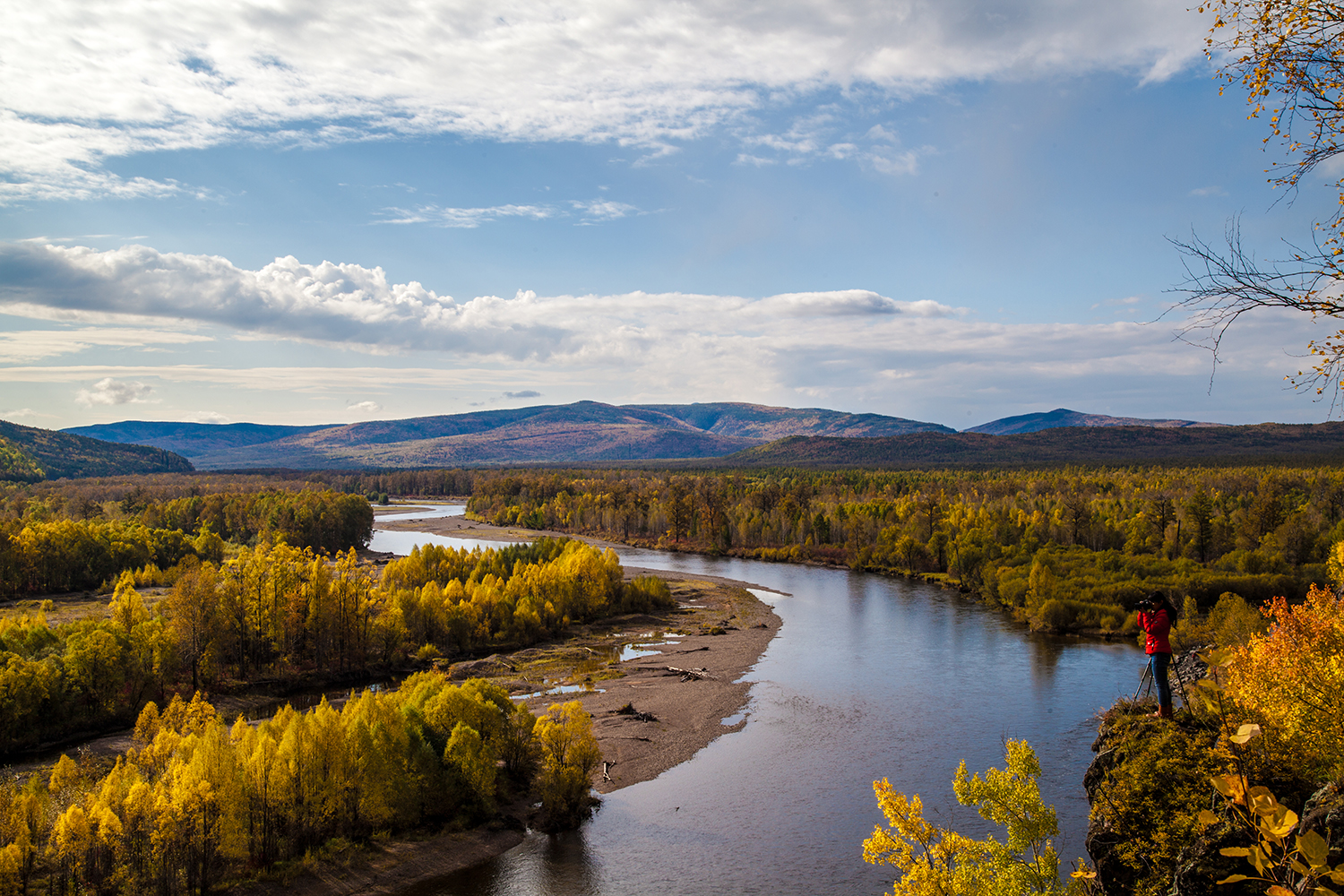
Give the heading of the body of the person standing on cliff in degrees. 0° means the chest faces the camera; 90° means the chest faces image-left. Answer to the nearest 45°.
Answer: approximately 90°
